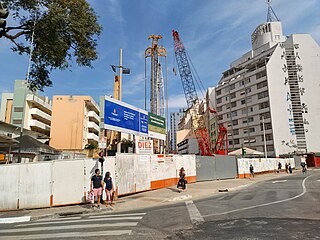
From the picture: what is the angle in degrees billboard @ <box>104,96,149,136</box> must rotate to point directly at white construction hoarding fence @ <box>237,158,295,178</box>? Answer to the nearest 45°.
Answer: approximately 90° to its left

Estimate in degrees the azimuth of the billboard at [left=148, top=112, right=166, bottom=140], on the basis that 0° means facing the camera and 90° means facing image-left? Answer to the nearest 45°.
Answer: approximately 315°

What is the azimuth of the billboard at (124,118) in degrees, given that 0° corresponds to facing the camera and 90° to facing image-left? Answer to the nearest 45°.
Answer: approximately 315°

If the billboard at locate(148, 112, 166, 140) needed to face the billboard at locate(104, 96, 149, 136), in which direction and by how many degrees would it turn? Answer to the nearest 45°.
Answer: approximately 90° to its right

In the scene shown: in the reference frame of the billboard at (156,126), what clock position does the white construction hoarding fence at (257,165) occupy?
The white construction hoarding fence is roughly at 9 o'clock from the billboard.

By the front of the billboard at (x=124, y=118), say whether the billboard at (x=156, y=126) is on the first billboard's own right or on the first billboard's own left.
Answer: on the first billboard's own left
